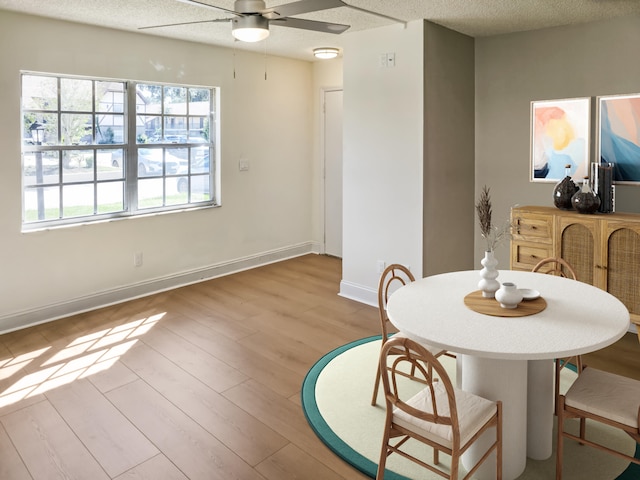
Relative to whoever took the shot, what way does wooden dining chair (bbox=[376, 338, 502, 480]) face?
facing away from the viewer and to the right of the viewer

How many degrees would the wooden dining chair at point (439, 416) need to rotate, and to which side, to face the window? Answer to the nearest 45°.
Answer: approximately 90° to its left

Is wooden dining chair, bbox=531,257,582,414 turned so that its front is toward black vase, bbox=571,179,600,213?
no

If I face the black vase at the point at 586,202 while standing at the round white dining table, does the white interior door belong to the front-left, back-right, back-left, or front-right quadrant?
front-left

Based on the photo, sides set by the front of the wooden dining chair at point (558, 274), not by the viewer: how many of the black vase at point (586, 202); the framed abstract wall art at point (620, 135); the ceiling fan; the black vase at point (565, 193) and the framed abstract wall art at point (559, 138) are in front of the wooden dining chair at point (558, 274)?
1

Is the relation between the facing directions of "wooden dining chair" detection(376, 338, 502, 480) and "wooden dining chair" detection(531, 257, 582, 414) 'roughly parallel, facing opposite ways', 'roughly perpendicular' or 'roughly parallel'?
roughly parallel, facing opposite ways

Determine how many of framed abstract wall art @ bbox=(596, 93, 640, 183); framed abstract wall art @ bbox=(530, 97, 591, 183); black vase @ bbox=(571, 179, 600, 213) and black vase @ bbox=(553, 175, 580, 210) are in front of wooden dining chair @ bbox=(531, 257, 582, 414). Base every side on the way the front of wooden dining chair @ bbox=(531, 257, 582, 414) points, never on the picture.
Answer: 0

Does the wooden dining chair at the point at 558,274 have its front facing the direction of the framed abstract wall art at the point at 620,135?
no

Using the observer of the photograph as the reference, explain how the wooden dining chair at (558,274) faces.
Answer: facing the viewer and to the left of the viewer
